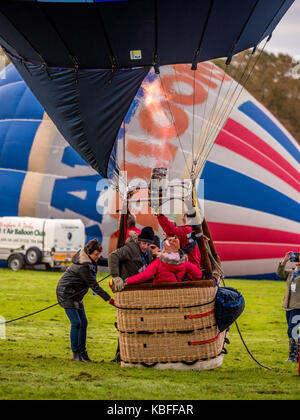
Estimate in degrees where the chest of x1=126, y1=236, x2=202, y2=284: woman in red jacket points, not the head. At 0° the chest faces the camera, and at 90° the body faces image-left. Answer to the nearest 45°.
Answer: approximately 0°

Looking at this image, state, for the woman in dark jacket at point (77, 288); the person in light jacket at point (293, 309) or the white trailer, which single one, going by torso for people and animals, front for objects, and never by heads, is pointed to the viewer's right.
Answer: the woman in dark jacket at point (77, 288)

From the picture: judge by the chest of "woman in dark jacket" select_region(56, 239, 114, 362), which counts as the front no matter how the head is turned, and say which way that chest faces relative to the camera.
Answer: to the viewer's right

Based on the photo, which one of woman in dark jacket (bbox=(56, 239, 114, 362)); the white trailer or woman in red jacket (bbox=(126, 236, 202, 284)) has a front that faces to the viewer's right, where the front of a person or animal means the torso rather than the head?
the woman in dark jacket

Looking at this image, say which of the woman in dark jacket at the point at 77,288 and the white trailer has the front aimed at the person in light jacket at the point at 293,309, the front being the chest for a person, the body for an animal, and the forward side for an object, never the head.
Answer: the woman in dark jacket at the point at 77,288

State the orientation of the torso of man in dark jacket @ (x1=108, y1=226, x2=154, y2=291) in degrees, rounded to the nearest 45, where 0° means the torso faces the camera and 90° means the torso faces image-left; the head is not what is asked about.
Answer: approximately 315°

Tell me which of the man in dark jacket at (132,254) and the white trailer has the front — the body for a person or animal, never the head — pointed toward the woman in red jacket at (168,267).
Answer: the man in dark jacket

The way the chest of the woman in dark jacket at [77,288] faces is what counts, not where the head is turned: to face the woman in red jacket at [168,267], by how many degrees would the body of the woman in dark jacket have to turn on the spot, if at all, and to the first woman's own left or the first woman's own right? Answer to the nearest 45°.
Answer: approximately 45° to the first woman's own right

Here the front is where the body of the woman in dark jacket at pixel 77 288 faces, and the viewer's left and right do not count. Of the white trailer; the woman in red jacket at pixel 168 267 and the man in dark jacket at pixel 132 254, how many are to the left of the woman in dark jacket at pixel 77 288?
1
